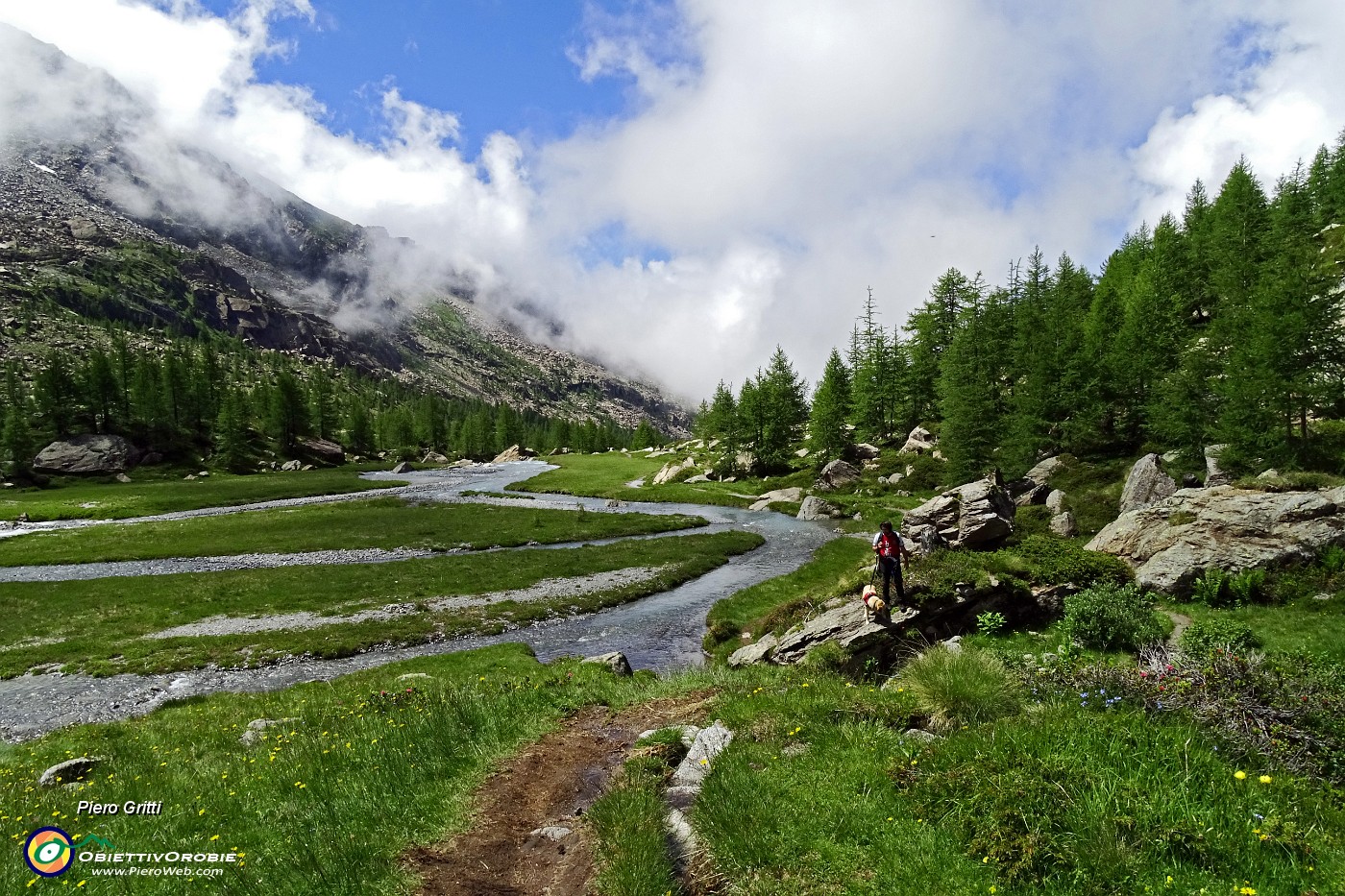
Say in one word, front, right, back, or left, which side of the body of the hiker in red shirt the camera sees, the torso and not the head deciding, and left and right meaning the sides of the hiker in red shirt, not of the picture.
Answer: front

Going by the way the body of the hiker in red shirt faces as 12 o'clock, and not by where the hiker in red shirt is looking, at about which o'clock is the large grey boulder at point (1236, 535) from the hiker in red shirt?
The large grey boulder is roughly at 8 o'clock from the hiker in red shirt.

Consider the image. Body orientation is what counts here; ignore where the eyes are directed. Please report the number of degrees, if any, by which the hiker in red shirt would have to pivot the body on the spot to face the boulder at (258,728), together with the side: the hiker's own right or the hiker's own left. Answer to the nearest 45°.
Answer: approximately 45° to the hiker's own right

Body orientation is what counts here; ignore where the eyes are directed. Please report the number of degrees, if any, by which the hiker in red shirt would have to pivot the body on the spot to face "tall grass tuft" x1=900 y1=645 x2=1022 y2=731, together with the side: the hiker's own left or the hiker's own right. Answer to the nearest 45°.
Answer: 0° — they already face it

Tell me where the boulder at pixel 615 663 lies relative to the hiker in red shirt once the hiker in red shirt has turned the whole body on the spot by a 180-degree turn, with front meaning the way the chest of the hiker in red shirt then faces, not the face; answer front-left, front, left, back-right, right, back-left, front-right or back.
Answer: left

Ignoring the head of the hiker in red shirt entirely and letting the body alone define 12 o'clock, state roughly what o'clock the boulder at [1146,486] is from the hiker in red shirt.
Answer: The boulder is roughly at 7 o'clock from the hiker in red shirt.

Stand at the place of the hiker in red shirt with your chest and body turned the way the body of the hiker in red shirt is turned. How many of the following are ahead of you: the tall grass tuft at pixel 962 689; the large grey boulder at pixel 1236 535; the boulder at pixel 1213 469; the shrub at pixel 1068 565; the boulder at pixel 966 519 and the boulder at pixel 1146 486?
1

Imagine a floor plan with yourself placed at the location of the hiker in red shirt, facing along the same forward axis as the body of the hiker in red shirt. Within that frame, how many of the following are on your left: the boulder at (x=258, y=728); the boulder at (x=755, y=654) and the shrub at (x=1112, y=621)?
1

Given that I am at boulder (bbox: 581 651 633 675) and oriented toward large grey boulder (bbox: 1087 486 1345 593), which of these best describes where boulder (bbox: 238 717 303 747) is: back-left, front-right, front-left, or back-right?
back-right

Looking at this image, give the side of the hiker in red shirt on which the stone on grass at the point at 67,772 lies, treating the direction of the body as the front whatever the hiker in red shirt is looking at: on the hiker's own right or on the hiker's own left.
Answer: on the hiker's own right

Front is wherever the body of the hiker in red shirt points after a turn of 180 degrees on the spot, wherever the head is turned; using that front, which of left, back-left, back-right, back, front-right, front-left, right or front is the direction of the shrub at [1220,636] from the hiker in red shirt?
right

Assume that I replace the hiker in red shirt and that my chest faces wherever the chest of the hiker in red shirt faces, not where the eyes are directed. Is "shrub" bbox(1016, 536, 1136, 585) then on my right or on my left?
on my left

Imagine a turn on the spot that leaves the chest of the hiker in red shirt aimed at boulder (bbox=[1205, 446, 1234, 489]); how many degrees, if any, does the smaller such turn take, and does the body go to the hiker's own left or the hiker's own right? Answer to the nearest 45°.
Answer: approximately 135° to the hiker's own left
